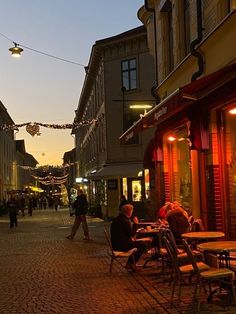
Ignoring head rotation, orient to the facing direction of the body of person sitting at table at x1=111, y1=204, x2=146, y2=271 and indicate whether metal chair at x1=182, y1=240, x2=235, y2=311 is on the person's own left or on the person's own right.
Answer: on the person's own right

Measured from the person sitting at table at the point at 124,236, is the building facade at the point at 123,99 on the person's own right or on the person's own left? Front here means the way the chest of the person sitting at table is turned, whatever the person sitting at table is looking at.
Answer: on the person's own left

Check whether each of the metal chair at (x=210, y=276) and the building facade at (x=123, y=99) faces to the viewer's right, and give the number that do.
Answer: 1

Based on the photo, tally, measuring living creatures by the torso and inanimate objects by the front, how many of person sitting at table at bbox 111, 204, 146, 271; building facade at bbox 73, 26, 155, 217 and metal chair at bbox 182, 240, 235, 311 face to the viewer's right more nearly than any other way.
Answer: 2

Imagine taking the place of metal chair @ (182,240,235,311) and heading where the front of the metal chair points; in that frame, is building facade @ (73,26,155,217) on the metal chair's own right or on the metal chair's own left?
on the metal chair's own left

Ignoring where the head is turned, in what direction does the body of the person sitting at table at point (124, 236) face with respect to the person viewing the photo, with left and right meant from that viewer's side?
facing to the right of the viewer
